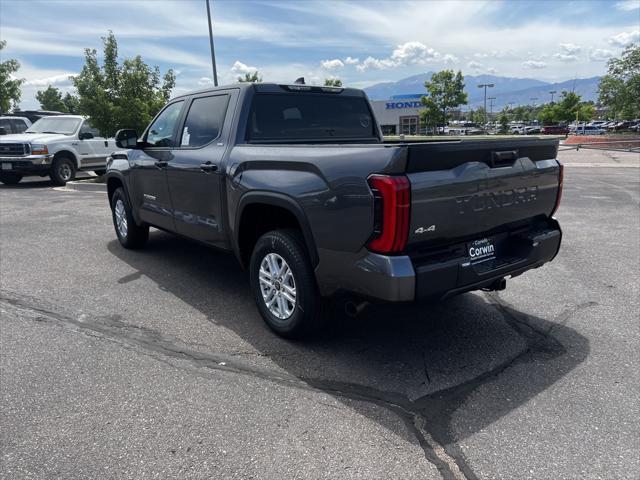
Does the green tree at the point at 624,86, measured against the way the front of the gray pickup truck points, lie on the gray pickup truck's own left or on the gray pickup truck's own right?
on the gray pickup truck's own right

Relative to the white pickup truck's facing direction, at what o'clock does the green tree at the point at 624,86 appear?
The green tree is roughly at 7 o'clock from the white pickup truck.

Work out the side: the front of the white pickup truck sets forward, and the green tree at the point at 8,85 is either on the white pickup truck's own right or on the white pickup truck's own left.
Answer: on the white pickup truck's own right

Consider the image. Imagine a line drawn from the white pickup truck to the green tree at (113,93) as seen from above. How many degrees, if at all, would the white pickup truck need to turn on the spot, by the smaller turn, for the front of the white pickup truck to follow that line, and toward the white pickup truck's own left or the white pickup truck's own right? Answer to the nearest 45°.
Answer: approximately 135° to the white pickup truck's own left

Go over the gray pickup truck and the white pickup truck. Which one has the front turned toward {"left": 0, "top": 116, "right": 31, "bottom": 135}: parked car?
the gray pickup truck

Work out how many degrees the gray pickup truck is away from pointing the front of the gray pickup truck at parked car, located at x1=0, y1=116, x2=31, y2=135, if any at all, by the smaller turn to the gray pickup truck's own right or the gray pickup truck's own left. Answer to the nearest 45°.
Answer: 0° — it already faces it

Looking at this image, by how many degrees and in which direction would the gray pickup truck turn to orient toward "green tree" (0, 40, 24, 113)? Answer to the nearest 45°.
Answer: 0° — it already faces it

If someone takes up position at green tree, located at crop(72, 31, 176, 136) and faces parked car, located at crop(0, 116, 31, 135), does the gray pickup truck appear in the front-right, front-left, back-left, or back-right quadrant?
back-left

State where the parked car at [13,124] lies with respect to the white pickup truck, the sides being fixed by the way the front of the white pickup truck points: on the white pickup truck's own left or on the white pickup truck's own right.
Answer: on the white pickup truck's own right

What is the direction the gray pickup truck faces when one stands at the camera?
facing away from the viewer and to the left of the viewer

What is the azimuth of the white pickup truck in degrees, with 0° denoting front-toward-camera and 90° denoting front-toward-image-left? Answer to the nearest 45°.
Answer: approximately 45°
